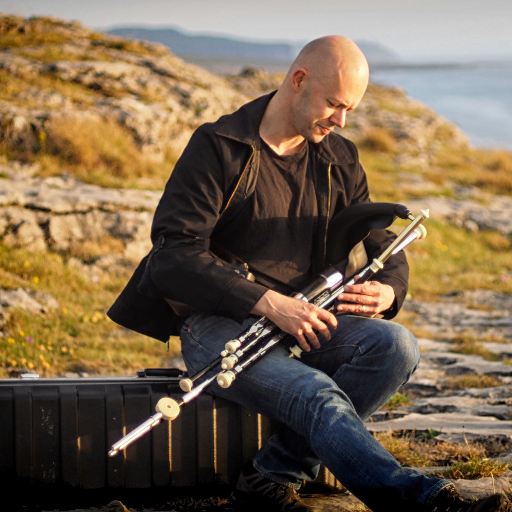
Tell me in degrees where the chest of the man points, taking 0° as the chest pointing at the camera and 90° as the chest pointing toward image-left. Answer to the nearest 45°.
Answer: approximately 315°

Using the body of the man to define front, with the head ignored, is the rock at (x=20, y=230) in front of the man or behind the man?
behind

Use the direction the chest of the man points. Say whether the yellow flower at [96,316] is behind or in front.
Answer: behind
